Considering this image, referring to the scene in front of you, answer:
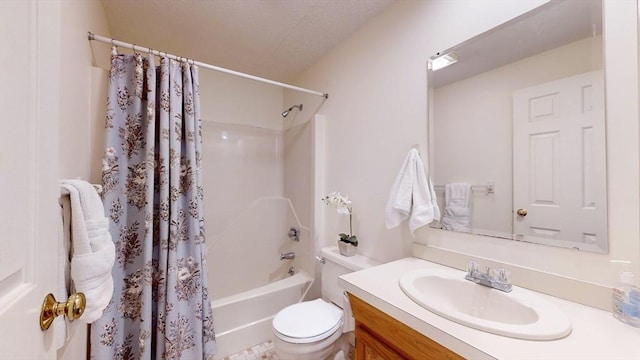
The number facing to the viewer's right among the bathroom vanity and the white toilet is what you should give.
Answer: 0

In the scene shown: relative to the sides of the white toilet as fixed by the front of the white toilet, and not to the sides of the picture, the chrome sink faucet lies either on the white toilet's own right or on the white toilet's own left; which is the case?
on the white toilet's own left

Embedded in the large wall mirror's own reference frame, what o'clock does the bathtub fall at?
The bathtub is roughly at 1 o'clock from the large wall mirror.

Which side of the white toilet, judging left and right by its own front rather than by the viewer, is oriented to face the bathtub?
right

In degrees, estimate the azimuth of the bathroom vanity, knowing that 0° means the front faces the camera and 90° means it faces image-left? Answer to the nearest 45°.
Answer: approximately 45°

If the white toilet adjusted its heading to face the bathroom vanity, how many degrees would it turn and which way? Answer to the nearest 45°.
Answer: approximately 90° to its left

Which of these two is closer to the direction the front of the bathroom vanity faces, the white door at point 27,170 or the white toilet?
the white door
